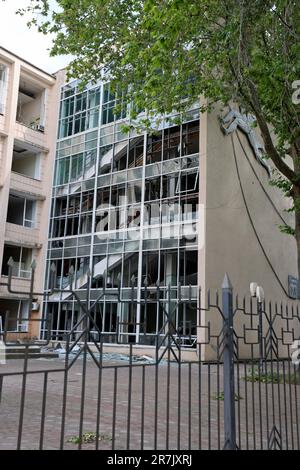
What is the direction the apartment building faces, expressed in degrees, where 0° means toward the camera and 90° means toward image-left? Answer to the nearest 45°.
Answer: approximately 315°

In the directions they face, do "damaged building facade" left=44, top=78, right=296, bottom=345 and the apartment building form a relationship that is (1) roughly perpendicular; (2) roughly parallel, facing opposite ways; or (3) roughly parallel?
roughly perpendicular

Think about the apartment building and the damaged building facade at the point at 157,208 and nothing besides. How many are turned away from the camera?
0

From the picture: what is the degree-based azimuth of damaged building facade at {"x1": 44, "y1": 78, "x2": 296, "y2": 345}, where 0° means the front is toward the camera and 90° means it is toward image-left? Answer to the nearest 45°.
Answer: approximately 45°

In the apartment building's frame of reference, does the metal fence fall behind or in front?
in front

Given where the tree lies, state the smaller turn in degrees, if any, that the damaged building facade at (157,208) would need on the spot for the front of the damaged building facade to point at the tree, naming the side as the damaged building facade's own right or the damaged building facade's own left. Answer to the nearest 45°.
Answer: approximately 45° to the damaged building facade's own left

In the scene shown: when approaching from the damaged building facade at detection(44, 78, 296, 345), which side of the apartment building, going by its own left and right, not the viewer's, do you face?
front

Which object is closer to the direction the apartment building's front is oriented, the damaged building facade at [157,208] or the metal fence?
the damaged building facade
